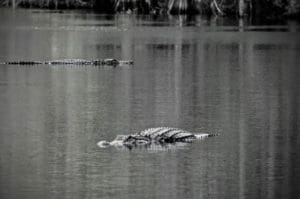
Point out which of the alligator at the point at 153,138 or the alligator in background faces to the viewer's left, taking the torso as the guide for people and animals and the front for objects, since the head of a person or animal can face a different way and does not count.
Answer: the alligator

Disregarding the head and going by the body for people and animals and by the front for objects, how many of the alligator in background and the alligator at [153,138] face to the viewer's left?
1

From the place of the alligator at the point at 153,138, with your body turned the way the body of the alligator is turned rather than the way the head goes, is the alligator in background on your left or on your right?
on your right

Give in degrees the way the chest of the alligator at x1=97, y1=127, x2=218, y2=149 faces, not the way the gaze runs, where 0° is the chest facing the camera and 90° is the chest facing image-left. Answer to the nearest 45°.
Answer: approximately 90°

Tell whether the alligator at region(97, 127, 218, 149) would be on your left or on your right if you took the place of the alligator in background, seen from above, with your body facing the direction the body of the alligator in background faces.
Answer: on your right

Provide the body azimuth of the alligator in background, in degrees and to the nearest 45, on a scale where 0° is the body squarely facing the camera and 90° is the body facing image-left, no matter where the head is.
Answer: approximately 270°

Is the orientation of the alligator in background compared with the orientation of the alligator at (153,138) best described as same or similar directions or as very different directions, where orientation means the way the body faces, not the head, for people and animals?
very different directions
